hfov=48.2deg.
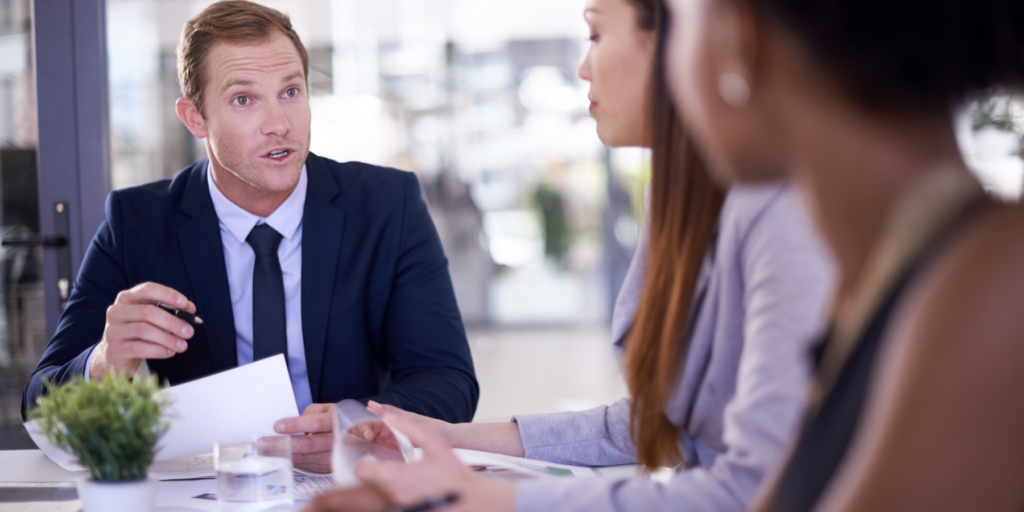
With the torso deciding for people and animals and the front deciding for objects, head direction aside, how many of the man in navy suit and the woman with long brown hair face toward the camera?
1

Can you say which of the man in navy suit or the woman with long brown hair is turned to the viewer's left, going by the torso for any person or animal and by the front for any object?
the woman with long brown hair

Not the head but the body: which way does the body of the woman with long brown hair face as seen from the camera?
to the viewer's left

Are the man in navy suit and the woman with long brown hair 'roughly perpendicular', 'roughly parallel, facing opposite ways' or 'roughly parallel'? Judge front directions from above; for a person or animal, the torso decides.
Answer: roughly perpendicular

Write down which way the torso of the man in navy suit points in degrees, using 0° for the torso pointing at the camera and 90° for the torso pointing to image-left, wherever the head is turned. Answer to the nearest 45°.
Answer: approximately 0°

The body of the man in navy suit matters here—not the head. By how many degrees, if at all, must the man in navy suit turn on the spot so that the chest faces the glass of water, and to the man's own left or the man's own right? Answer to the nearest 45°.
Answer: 0° — they already face it

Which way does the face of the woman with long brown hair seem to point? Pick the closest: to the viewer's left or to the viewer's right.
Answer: to the viewer's left
